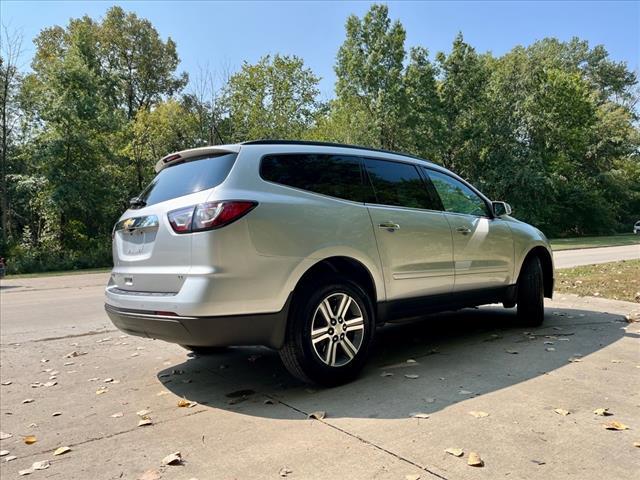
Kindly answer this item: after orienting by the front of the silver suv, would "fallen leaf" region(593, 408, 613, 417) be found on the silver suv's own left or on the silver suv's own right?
on the silver suv's own right

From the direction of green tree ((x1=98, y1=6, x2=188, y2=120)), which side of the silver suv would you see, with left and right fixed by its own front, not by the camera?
left

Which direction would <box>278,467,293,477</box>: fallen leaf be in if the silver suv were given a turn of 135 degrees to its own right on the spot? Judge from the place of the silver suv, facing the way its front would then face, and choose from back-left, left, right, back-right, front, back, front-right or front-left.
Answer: front

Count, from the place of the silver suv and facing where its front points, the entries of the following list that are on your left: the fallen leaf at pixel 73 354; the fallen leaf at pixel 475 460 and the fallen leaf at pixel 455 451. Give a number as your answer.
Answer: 1

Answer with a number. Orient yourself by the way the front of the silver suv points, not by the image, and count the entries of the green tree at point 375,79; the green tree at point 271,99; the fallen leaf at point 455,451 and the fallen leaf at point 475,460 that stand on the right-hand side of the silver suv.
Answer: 2

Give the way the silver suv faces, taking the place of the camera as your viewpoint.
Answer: facing away from the viewer and to the right of the viewer

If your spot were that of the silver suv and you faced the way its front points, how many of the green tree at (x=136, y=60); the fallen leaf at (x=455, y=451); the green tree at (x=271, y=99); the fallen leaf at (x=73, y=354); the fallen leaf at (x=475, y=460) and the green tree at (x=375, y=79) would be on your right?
2

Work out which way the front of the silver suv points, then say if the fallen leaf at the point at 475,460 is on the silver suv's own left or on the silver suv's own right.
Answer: on the silver suv's own right

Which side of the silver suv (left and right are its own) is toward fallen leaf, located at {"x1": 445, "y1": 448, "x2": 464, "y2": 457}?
right

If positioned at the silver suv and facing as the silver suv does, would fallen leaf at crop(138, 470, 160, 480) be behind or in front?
behind

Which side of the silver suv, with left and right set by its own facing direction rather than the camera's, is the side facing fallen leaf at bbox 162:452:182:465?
back

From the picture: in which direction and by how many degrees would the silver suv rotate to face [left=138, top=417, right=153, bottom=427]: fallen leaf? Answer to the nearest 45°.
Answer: approximately 180°
